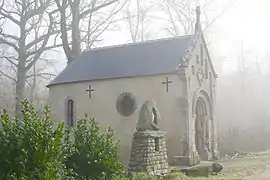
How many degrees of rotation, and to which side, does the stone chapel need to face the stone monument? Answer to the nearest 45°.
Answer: approximately 45° to its right

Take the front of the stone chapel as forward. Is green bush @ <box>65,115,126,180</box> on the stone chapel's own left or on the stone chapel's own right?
on the stone chapel's own right

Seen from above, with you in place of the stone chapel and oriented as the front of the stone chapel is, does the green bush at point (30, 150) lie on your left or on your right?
on your right

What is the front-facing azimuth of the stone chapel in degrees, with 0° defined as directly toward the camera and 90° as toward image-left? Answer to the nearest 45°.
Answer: approximately 315°
